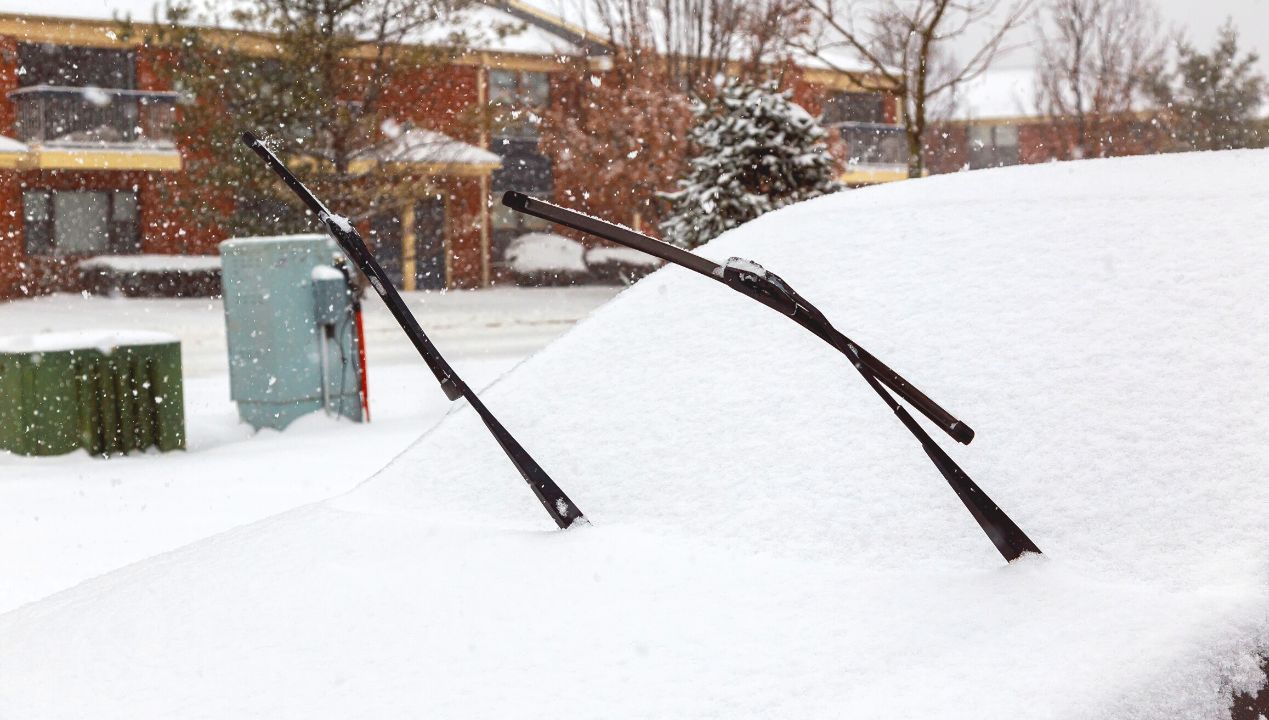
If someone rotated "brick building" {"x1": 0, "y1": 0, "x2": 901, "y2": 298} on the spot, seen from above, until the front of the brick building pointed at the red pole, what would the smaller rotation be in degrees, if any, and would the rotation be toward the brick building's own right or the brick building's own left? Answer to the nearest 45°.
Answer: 0° — it already faces it

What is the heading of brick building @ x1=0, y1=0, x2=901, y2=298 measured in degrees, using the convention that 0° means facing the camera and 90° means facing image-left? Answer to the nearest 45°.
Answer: approximately 0°

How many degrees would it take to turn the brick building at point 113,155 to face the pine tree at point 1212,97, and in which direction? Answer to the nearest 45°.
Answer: approximately 90° to its left

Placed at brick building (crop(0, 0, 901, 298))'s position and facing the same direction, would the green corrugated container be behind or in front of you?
in front

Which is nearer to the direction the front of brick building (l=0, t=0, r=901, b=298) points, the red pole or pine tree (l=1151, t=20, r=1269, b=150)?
the red pole

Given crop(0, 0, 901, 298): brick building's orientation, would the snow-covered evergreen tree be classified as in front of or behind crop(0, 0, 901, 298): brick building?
in front

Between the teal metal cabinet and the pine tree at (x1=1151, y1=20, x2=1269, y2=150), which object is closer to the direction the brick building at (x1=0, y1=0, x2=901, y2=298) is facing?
the teal metal cabinet

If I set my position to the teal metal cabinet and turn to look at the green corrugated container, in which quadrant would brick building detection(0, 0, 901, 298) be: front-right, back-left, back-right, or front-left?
back-right
